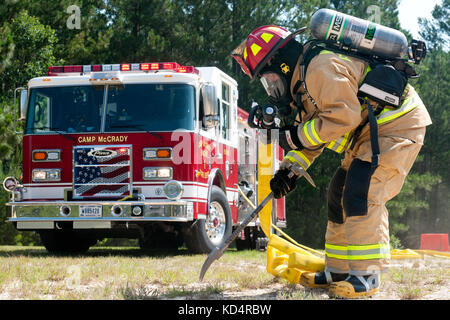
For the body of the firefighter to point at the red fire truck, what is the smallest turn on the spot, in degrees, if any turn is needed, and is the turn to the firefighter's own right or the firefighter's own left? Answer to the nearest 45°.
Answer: approximately 45° to the firefighter's own right

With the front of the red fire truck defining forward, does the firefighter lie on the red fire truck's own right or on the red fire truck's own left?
on the red fire truck's own left

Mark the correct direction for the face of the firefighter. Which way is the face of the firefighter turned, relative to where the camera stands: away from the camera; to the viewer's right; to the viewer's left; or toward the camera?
to the viewer's left

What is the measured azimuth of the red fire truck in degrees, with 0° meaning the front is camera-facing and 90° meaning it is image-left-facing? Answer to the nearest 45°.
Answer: approximately 45°

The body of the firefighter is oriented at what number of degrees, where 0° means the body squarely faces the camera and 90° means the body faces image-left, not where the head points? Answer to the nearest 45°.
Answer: approximately 90°
